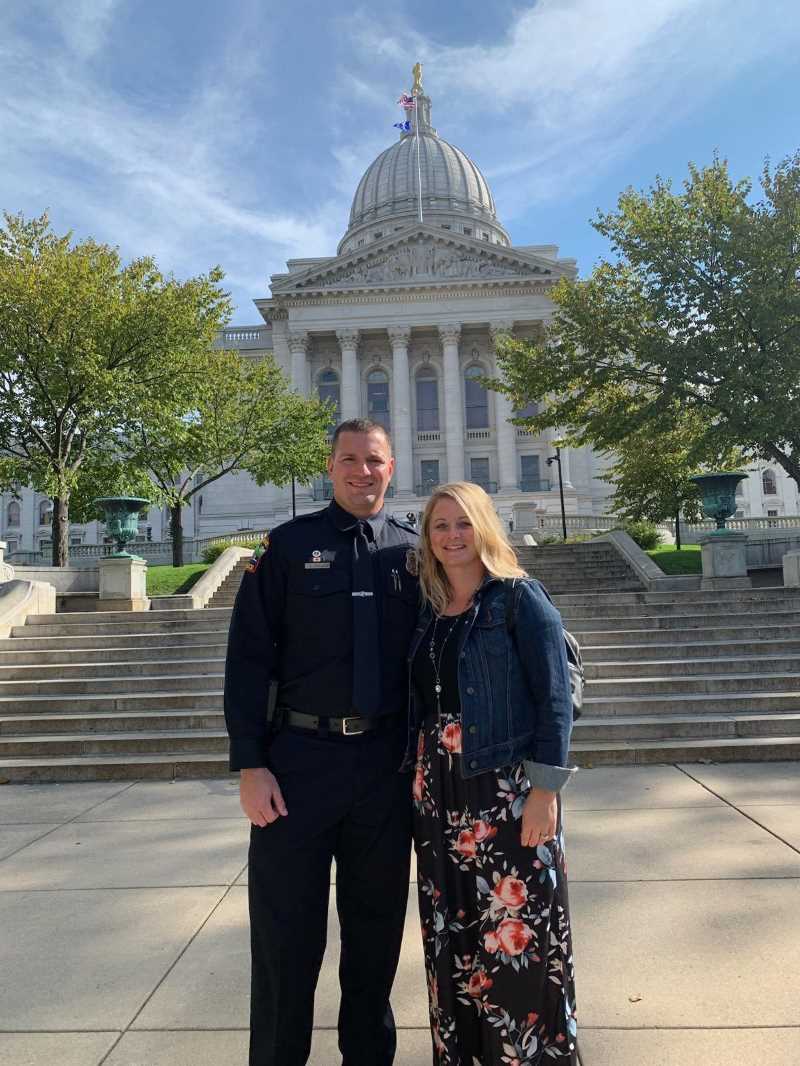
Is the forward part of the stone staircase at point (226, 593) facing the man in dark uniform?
yes

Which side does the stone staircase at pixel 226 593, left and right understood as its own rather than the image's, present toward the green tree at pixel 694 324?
left

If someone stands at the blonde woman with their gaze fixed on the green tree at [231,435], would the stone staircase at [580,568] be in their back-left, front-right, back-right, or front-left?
front-right

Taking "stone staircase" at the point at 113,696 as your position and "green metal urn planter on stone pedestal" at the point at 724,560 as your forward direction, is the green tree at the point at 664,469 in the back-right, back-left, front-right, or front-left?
front-left

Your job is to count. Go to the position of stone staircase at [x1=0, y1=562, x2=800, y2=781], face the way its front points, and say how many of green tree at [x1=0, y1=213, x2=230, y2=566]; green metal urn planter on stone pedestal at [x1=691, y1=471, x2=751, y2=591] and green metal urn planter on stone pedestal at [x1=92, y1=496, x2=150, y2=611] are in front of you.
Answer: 0

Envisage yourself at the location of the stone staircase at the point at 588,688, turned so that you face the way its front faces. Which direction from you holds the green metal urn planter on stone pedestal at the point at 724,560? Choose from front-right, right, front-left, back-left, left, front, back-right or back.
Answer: back-left

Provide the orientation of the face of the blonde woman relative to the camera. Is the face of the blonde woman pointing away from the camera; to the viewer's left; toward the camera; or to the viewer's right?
toward the camera

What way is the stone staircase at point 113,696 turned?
toward the camera

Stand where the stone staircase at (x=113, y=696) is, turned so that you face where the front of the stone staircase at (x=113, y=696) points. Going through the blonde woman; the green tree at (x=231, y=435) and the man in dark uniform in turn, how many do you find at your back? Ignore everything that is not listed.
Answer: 1

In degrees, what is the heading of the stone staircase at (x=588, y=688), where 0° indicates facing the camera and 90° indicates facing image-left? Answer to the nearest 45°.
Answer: approximately 0°

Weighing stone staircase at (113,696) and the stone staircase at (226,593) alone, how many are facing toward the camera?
2

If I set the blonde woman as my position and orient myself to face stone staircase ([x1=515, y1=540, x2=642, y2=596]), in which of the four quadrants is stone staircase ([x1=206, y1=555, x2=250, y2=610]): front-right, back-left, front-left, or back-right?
front-left

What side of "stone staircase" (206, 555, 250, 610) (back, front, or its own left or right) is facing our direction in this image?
front

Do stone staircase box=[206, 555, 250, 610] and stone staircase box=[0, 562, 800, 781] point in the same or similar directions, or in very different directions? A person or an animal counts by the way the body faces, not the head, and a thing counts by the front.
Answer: same or similar directions
